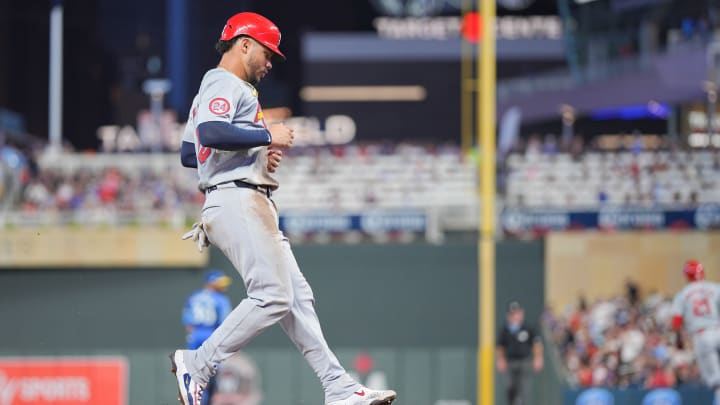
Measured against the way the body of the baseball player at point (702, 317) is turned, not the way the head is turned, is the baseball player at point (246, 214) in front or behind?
behind

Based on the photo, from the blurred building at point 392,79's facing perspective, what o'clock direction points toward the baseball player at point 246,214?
The baseball player is roughly at 12 o'clock from the blurred building.

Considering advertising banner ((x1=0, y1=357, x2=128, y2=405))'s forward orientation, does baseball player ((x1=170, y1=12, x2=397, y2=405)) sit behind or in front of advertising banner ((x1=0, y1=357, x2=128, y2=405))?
in front

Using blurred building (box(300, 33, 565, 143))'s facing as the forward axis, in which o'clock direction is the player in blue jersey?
The player in blue jersey is roughly at 12 o'clock from the blurred building.

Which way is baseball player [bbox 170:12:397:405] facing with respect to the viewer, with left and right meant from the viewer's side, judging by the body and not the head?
facing to the right of the viewer

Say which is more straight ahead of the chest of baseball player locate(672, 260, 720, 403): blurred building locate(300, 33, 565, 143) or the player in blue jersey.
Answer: the blurred building

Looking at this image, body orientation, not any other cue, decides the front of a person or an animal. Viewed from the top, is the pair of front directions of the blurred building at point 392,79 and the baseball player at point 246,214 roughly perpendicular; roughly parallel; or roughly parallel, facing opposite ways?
roughly perpendicular

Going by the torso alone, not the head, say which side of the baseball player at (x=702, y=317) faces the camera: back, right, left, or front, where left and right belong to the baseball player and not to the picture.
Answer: back

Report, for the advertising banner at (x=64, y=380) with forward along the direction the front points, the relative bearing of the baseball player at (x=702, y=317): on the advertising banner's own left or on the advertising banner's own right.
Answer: on the advertising banner's own left

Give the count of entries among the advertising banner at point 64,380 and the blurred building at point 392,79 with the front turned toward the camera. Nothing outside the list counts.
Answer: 2
